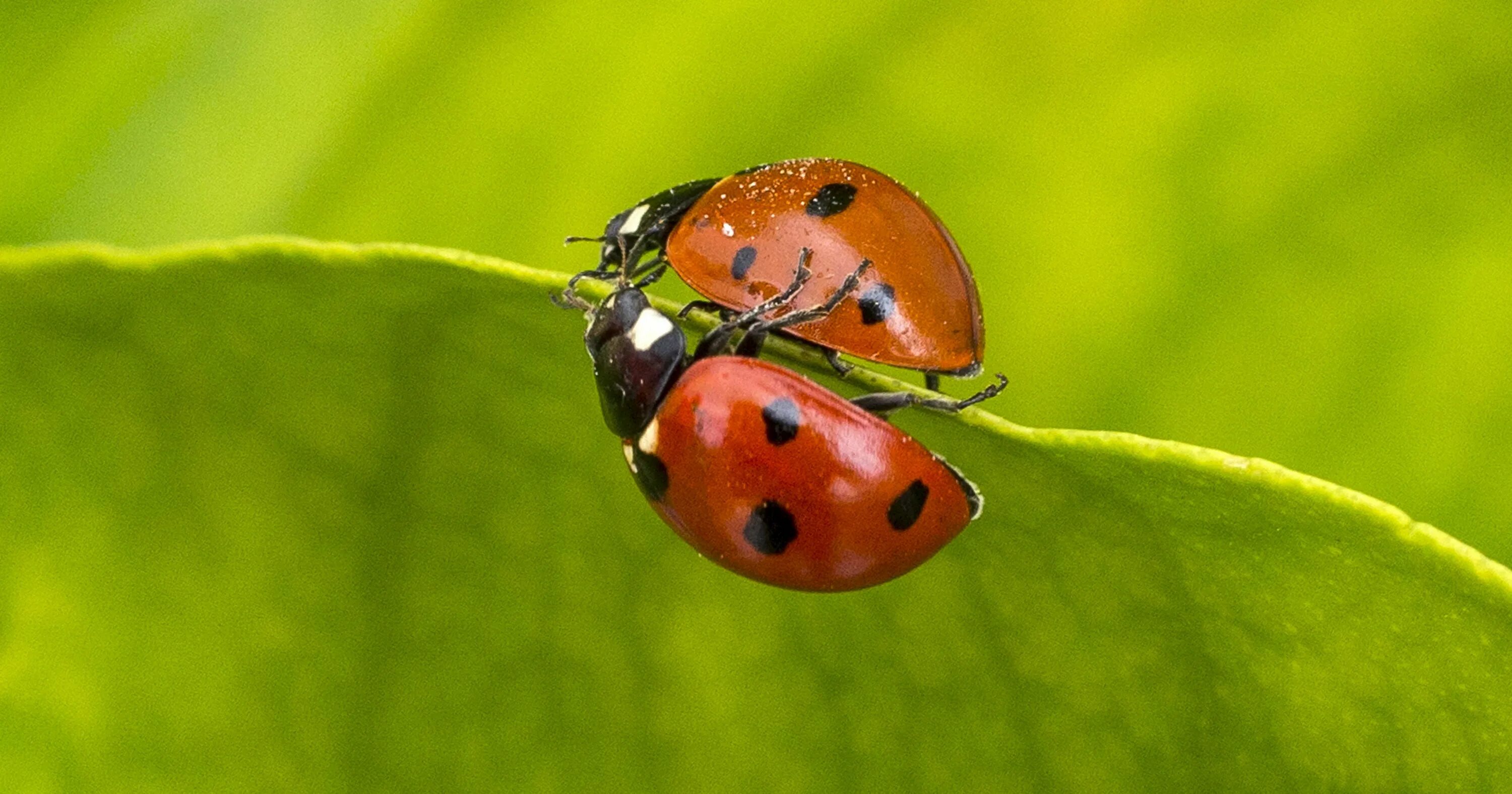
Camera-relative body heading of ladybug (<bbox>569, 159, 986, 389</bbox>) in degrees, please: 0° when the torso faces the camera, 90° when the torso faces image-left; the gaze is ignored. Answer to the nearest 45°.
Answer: approximately 90°
